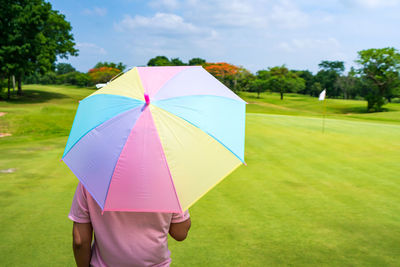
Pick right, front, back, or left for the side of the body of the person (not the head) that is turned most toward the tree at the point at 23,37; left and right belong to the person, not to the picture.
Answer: front

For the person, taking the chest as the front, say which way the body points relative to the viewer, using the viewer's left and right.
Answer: facing away from the viewer

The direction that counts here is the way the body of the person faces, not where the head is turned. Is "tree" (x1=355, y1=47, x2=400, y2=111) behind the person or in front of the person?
in front
